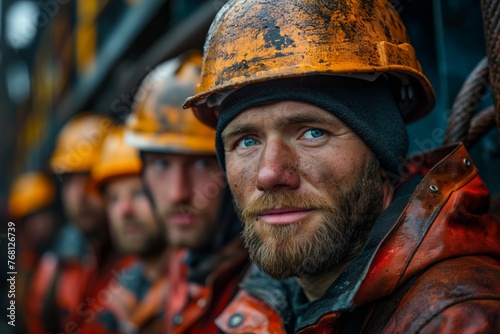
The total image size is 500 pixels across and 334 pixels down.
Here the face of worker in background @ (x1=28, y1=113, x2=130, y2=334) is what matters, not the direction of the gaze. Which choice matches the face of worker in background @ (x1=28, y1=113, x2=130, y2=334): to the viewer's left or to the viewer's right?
to the viewer's right

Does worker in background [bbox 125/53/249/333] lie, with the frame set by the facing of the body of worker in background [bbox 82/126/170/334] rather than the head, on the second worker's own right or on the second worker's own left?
on the second worker's own left

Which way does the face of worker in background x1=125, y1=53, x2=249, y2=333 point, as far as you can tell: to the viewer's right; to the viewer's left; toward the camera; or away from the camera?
toward the camera

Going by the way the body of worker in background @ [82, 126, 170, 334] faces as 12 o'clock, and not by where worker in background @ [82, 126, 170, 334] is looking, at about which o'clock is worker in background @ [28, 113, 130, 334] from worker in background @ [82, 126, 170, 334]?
worker in background @ [28, 113, 130, 334] is roughly at 4 o'clock from worker in background @ [82, 126, 170, 334].

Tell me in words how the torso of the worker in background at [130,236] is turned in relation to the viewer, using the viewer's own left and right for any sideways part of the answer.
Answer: facing the viewer and to the left of the viewer

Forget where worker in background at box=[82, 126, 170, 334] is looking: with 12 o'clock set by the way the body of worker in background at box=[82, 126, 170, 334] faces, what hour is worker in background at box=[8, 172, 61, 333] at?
worker in background at box=[8, 172, 61, 333] is roughly at 4 o'clock from worker in background at box=[82, 126, 170, 334].

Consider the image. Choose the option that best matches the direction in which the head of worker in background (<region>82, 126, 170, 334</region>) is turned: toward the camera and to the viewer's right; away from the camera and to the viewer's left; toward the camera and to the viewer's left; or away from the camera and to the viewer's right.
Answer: toward the camera and to the viewer's right
